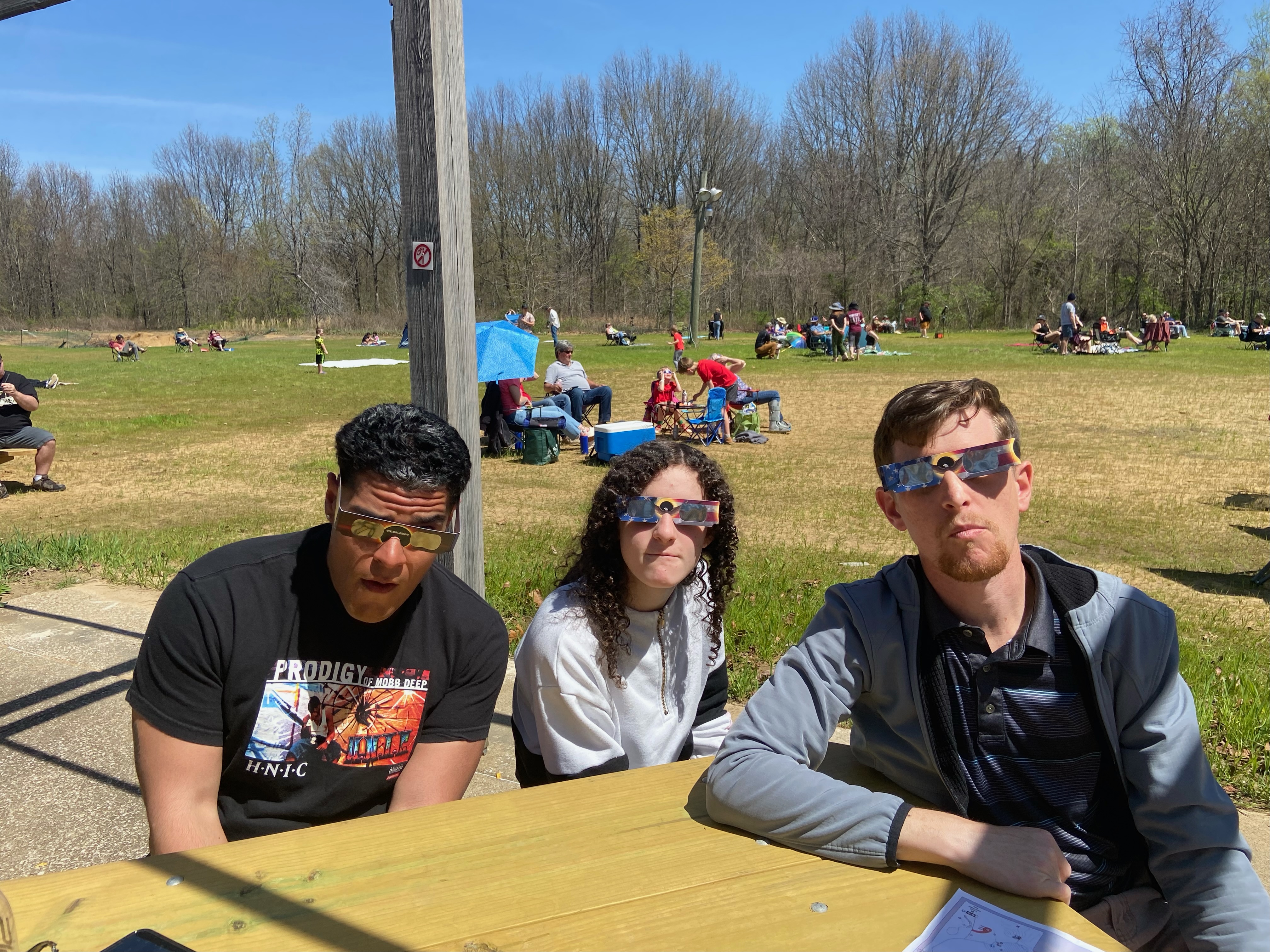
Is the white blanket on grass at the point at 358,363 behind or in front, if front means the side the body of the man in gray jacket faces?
behind

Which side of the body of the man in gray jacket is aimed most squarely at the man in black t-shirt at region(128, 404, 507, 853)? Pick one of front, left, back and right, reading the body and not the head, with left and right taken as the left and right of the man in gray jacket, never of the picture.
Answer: right

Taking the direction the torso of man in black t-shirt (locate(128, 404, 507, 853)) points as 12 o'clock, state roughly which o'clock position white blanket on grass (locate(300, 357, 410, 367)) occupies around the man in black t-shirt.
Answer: The white blanket on grass is roughly at 6 o'clock from the man in black t-shirt.

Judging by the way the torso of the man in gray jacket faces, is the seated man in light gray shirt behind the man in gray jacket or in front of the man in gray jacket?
behind

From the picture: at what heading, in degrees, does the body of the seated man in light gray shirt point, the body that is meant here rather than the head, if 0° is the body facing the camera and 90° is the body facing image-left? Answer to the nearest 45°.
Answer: approximately 315°

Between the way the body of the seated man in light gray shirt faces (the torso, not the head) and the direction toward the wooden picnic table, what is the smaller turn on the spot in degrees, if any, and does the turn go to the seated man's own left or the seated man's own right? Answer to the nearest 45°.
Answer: approximately 45° to the seated man's own right

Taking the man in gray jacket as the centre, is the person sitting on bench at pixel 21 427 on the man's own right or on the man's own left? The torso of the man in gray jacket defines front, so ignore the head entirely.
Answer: on the man's own right

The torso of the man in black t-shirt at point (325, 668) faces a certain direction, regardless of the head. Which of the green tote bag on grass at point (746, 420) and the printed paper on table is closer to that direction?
the printed paper on table

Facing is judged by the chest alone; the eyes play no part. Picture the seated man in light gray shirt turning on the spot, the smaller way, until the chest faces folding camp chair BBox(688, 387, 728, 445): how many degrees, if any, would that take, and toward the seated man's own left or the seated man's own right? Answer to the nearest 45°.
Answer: approximately 45° to the seated man's own left
